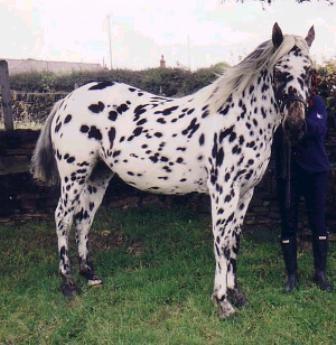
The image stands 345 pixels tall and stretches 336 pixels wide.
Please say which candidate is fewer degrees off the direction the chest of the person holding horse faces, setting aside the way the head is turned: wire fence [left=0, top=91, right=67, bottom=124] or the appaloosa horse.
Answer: the appaloosa horse

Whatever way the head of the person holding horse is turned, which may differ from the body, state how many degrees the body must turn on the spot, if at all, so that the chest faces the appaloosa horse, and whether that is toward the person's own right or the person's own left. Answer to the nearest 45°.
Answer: approximately 90° to the person's own right

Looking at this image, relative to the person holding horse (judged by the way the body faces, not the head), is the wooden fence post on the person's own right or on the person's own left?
on the person's own right

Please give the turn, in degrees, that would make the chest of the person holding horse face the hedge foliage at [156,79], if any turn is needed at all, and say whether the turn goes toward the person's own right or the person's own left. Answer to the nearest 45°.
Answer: approximately 135° to the person's own right

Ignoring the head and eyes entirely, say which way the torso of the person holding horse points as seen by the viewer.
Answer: toward the camera

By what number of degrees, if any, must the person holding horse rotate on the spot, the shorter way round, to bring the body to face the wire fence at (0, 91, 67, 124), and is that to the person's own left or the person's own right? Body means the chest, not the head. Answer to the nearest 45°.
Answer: approximately 135° to the person's own right
